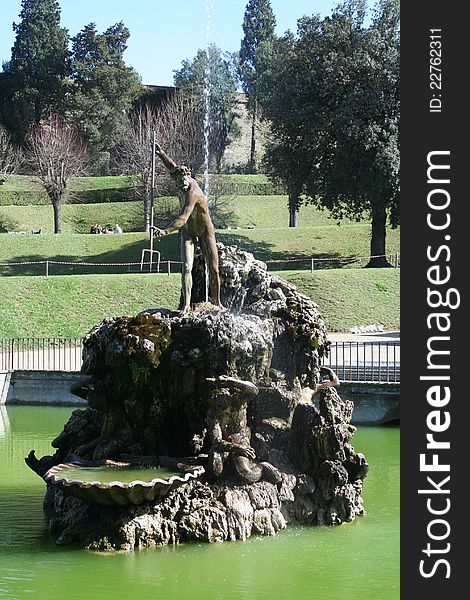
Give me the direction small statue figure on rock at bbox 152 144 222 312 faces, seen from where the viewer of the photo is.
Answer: facing the viewer and to the left of the viewer

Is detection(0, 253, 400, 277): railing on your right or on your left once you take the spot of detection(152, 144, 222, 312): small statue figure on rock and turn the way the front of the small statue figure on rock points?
on your right

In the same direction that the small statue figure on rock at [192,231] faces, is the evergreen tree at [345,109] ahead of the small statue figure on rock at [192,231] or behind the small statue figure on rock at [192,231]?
behind
